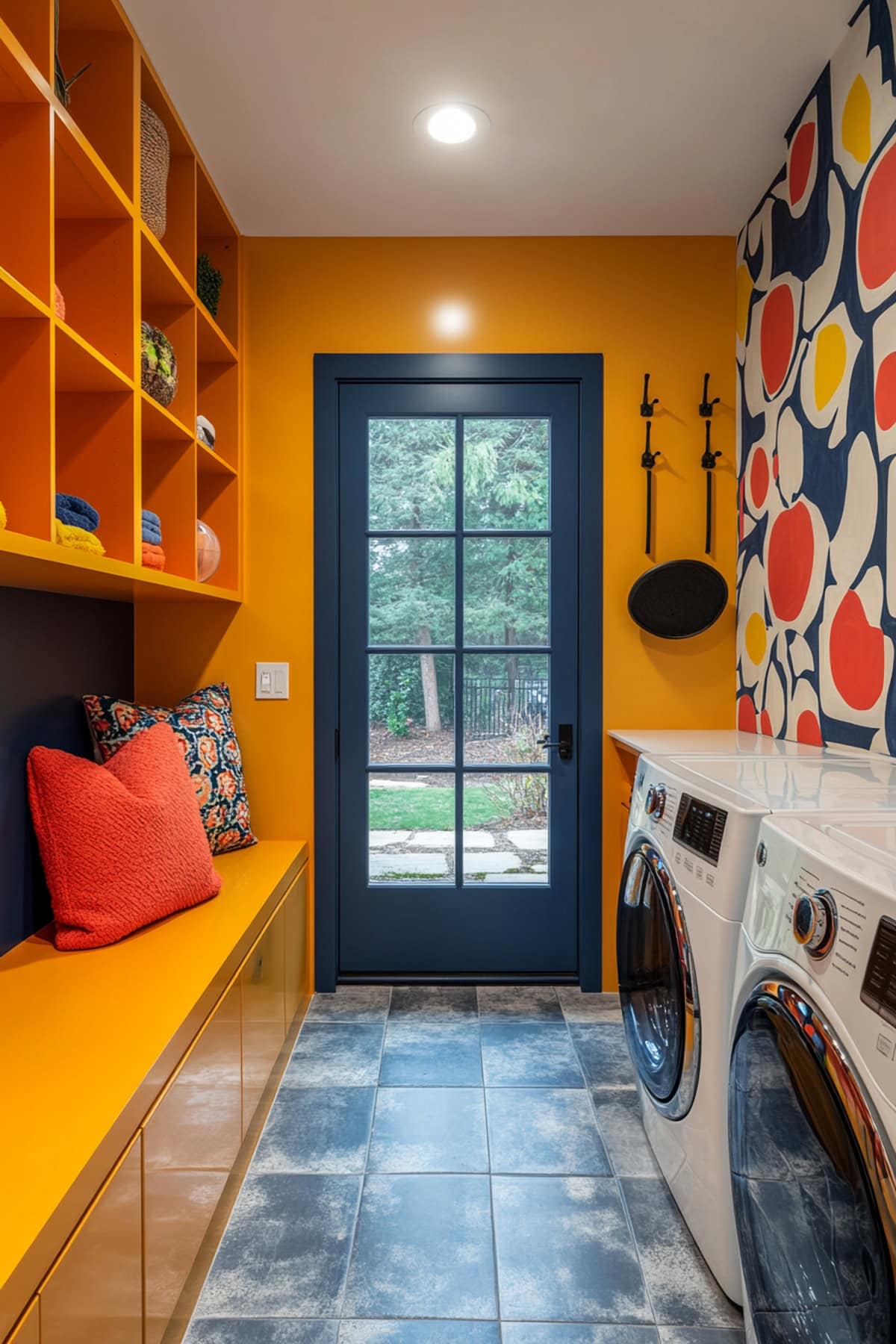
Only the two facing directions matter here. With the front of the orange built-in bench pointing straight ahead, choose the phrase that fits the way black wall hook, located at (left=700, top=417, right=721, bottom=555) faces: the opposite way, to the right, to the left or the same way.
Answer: to the right

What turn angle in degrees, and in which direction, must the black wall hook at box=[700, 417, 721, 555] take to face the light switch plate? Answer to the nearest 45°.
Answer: approximately 90° to its right

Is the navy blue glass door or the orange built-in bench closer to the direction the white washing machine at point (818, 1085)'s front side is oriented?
the orange built-in bench

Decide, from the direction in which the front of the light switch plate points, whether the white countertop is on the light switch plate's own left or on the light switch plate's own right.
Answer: on the light switch plate's own left

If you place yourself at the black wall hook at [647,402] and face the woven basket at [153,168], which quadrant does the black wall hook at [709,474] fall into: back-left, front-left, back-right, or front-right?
back-left

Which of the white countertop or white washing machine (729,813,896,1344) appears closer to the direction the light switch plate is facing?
the white washing machine

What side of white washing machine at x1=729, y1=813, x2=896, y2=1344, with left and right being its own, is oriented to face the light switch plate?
right

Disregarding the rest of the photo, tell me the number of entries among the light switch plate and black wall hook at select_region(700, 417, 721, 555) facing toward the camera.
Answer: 2

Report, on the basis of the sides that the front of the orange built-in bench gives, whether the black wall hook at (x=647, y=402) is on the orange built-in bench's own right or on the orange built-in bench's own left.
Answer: on the orange built-in bench's own left

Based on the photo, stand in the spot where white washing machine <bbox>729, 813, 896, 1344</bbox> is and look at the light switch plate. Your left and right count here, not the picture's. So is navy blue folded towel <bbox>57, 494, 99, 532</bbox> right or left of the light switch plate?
left

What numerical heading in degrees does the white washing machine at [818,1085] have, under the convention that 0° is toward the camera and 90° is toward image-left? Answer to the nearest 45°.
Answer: approximately 45°
